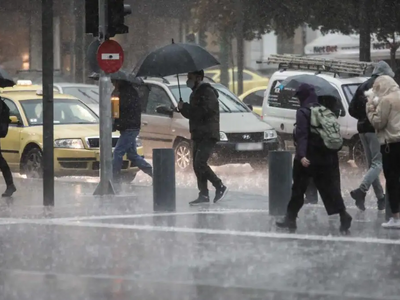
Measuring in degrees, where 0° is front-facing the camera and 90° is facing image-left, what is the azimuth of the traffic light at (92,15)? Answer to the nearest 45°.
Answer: approximately 180°

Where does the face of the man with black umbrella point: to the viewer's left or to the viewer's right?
to the viewer's left

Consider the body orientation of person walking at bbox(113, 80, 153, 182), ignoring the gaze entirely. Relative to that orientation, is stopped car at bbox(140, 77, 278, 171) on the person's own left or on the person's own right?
on the person's own right

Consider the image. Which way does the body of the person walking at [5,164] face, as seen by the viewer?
to the viewer's left

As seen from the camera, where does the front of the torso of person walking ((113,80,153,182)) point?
to the viewer's left
